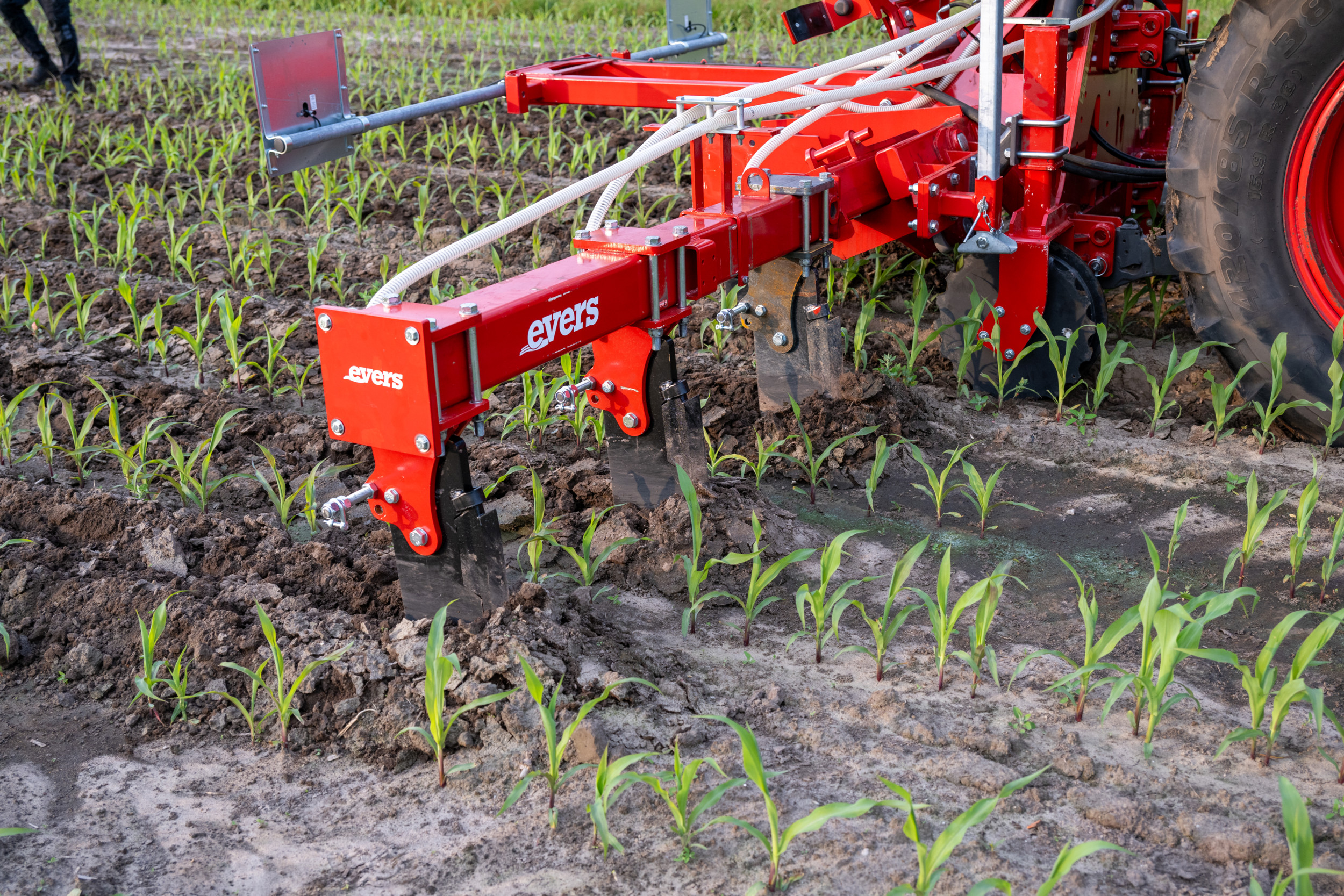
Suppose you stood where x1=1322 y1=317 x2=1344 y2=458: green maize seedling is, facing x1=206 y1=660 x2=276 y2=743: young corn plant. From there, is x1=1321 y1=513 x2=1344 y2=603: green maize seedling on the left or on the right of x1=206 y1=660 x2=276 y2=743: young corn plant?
left

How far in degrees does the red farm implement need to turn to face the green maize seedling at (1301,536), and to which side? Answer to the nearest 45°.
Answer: approximately 45° to its right

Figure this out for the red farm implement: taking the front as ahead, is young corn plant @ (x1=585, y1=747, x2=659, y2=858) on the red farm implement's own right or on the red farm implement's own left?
on the red farm implement's own right

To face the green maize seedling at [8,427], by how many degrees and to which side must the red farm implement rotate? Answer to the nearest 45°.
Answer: approximately 180°

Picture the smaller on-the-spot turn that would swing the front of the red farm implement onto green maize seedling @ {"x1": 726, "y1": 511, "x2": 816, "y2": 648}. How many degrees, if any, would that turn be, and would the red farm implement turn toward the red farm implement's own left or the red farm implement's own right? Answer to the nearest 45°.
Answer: approximately 90° to the red farm implement's own right

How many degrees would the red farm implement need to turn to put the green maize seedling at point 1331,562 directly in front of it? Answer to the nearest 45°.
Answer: approximately 45° to its right

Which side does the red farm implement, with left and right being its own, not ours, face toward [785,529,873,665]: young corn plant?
right

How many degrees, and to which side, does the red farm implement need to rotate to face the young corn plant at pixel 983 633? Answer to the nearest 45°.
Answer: approximately 90° to its right

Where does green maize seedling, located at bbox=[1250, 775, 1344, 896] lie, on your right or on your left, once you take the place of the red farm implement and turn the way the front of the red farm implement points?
on your right

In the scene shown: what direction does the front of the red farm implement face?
to the viewer's right

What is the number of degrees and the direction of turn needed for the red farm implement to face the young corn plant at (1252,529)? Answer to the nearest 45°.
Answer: approximately 45° to its right
